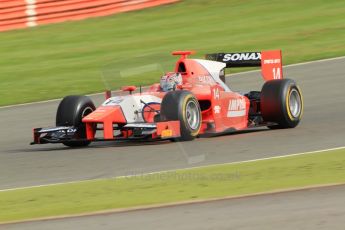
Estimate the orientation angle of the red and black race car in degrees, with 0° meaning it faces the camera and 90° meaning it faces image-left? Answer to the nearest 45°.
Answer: approximately 45°
